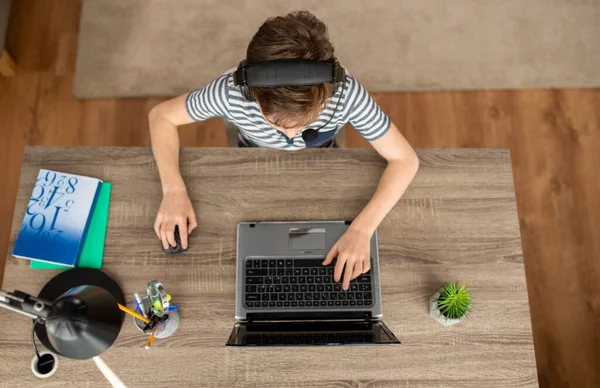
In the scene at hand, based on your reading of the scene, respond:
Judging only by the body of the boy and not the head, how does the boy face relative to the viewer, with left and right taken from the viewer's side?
facing the viewer

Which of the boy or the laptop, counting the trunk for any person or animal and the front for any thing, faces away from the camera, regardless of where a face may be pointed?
the laptop

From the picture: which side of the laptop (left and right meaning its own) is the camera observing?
back

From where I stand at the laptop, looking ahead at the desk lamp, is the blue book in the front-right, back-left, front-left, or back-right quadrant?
front-right

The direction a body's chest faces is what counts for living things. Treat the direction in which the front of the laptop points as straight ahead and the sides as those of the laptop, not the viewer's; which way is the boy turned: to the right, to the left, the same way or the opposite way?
the opposite way

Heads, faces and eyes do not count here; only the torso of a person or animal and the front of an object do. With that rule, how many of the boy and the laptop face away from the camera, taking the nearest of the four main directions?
1
